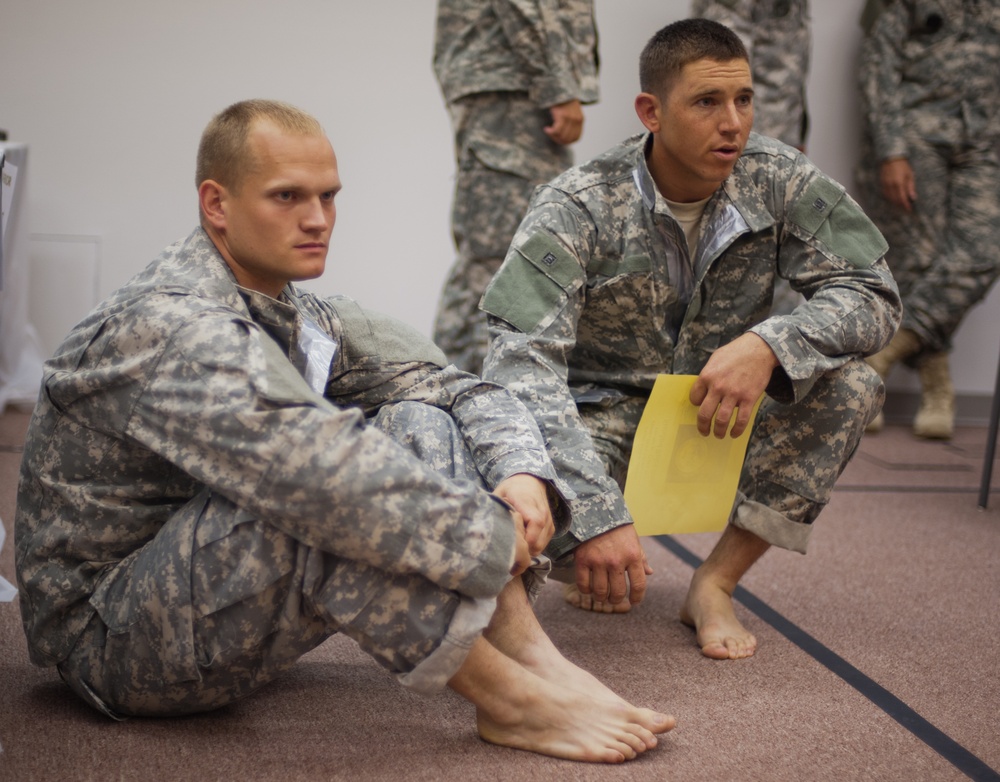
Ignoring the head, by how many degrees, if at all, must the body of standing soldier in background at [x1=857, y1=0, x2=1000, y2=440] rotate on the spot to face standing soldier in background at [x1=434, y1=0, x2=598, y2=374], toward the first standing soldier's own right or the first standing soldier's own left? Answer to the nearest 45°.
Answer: approximately 45° to the first standing soldier's own right

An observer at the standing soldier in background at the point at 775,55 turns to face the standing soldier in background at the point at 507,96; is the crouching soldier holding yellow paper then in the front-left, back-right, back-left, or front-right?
front-left

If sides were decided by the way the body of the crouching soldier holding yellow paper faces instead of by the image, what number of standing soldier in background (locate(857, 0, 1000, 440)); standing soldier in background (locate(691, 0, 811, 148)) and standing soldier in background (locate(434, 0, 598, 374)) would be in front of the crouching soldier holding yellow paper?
0

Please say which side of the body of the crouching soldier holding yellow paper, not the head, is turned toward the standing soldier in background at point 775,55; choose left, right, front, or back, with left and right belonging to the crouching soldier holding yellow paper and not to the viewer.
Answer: back

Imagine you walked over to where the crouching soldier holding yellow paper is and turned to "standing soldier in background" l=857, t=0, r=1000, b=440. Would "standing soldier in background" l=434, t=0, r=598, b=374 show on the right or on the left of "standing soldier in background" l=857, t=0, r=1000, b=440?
left

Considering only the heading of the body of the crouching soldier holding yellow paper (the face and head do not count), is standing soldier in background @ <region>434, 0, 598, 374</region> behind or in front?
behind

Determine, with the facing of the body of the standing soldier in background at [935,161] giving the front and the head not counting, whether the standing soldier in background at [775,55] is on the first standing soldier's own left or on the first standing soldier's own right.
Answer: on the first standing soldier's own right

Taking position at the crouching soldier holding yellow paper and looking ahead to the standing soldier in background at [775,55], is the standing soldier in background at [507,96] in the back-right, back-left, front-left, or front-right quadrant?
front-left

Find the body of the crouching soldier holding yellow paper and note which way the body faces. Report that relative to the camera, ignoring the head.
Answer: toward the camera

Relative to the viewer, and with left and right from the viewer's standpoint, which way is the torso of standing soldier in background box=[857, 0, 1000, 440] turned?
facing the viewer

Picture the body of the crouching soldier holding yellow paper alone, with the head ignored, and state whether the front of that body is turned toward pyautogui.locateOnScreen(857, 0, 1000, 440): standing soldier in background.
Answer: no

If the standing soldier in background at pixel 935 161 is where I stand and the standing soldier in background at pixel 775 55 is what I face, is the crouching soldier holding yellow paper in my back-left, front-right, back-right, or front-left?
front-left
